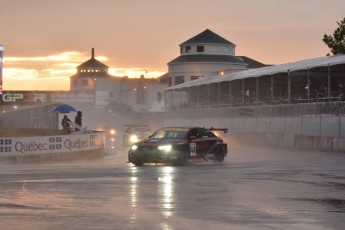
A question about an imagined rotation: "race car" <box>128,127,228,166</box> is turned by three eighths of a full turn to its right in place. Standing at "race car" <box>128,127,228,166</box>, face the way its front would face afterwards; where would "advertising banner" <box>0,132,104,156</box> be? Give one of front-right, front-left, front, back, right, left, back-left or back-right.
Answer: front-left

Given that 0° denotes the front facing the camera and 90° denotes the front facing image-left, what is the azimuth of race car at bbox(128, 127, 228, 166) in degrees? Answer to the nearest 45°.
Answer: approximately 45°

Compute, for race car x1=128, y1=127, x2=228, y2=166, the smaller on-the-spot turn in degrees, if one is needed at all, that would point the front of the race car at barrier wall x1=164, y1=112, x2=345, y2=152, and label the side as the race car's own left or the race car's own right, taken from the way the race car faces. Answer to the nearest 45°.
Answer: approximately 180°

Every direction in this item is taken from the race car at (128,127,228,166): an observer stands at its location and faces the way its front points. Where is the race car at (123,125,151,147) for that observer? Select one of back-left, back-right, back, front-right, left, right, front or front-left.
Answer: back-right
